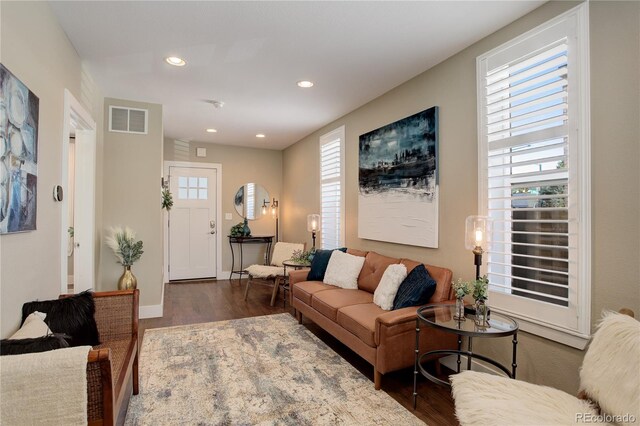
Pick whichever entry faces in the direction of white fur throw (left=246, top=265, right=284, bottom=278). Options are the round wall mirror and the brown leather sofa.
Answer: the round wall mirror

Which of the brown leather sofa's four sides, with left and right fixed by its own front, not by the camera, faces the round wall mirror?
right

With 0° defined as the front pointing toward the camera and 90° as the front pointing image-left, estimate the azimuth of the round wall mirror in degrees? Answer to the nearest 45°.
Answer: approximately 0°

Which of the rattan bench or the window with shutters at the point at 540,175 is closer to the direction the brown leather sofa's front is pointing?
the rattan bench

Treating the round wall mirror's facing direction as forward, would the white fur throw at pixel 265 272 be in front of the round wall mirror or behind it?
in front

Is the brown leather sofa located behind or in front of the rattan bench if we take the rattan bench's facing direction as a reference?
in front

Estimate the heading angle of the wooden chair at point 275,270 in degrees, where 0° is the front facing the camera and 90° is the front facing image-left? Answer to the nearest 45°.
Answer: approximately 45°

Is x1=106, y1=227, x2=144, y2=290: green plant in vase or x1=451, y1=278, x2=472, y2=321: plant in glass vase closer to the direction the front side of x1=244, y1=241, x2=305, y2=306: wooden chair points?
the green plant in vase

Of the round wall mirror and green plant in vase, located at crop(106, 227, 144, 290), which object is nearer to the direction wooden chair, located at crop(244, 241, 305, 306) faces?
the green plant in vase

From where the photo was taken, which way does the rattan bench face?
to the viewer's right

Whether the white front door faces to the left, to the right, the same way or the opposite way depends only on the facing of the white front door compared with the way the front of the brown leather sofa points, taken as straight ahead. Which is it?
to the left

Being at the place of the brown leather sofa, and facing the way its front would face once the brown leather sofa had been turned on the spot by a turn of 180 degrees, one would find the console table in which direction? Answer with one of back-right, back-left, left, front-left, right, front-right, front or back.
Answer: left

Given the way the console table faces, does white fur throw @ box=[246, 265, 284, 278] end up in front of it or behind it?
in front
